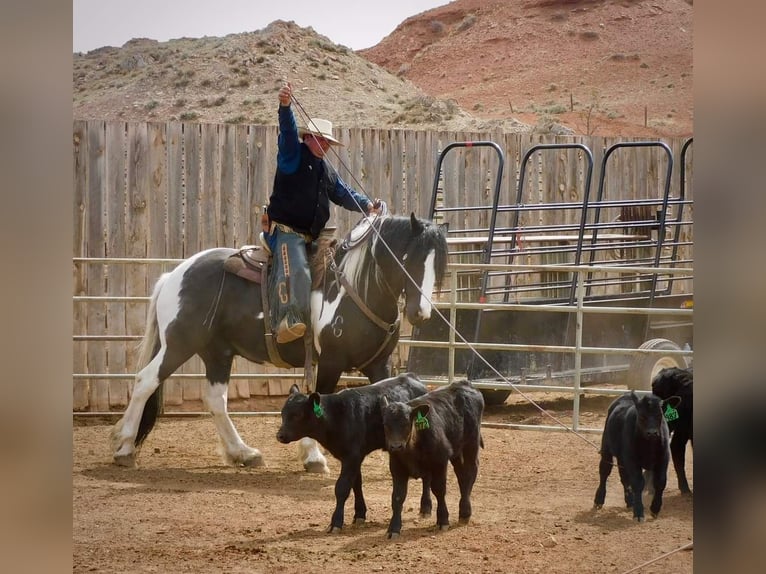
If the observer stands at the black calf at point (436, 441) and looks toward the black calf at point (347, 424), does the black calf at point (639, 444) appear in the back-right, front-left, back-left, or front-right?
back-right

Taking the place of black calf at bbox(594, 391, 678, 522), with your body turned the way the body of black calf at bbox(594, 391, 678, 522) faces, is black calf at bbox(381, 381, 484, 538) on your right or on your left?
on your right

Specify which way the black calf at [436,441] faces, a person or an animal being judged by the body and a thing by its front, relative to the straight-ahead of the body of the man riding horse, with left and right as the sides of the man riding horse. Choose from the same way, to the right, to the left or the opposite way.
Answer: to the right

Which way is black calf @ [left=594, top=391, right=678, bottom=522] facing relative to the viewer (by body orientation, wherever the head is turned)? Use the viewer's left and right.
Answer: facing the viewer and to the right of the viewer

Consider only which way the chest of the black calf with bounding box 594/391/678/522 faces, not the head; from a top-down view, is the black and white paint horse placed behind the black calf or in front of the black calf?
behind

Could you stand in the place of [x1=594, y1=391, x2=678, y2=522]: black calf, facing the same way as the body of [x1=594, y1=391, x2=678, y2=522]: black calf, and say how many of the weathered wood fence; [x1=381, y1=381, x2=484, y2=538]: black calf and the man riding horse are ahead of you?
0

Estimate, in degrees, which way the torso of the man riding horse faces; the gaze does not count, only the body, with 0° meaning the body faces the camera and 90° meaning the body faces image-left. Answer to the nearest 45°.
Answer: approximately 315°

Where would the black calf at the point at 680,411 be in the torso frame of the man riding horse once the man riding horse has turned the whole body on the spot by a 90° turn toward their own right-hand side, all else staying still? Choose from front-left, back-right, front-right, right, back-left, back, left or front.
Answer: left

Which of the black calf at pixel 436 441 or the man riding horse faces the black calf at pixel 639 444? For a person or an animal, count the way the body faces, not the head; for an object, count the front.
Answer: the man riding horse

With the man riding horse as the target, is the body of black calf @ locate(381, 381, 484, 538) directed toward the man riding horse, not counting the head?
no

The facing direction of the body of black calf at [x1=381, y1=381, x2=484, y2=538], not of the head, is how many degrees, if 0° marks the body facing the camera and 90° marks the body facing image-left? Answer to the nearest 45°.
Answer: approximately 45°

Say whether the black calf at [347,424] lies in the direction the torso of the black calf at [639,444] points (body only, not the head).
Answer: no

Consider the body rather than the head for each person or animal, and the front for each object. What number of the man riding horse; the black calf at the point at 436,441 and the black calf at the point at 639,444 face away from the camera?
0

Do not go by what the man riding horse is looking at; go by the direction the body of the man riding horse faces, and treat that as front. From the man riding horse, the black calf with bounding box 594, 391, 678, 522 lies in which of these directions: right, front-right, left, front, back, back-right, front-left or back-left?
front
